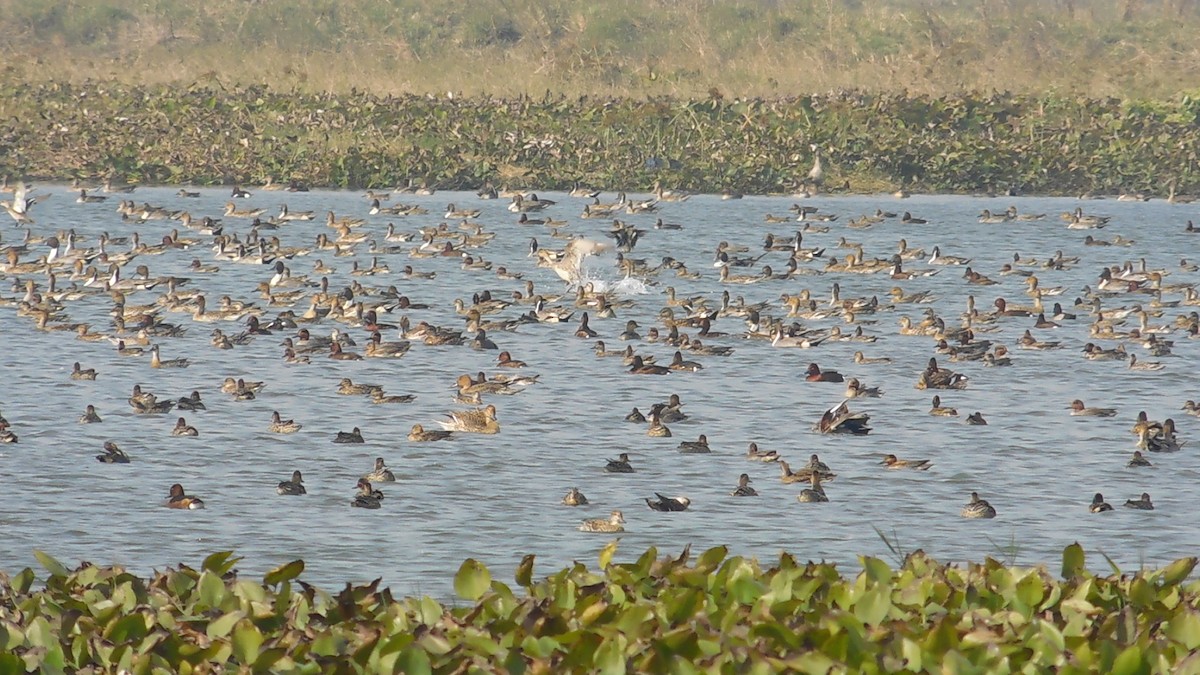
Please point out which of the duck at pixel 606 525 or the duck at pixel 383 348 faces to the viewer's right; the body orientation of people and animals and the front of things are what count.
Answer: the duck at pixel 606 525

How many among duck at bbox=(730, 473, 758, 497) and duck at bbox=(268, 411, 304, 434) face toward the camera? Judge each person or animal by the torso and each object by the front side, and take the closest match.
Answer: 1

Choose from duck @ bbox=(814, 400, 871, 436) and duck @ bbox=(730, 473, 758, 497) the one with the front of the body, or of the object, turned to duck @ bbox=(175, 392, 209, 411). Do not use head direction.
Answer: duck @ bbox=(814, 400, 871, 436)

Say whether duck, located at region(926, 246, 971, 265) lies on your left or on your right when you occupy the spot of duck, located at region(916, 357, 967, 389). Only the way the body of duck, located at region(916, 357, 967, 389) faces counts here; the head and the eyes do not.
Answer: on your right

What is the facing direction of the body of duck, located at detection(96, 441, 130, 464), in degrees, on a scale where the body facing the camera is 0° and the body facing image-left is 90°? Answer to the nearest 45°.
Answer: approximately 90°

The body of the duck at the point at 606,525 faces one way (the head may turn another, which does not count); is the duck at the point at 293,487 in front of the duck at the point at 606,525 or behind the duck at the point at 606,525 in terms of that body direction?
behind

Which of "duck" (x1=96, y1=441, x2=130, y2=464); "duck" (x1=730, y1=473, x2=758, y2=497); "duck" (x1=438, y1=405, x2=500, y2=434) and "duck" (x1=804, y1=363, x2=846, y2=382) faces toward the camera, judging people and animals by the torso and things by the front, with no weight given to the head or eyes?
"duck" (x1=730, y1=473, x2=758, y2=497)

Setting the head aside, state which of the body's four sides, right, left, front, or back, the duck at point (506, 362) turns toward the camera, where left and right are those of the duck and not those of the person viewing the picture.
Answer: left

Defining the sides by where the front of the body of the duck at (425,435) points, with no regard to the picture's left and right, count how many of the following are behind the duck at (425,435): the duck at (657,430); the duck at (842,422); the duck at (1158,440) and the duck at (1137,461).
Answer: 4

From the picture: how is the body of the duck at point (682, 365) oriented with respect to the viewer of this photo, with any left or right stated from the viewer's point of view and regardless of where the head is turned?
facing to the left of the viewer

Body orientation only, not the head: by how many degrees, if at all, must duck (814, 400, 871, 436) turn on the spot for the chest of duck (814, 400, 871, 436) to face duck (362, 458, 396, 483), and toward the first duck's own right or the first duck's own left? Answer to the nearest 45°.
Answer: approximately 45° to the first duck's own left

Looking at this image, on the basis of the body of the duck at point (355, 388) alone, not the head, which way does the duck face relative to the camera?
to the viewer's left

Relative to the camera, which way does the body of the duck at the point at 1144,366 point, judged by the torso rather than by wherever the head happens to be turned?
to the viewer's left

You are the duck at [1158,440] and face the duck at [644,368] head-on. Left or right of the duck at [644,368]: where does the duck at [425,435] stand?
left

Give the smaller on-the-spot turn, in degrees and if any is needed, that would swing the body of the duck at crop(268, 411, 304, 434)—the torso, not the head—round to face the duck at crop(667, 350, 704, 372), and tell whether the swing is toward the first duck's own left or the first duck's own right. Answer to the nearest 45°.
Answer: approximately 135° to the first duck's own right
